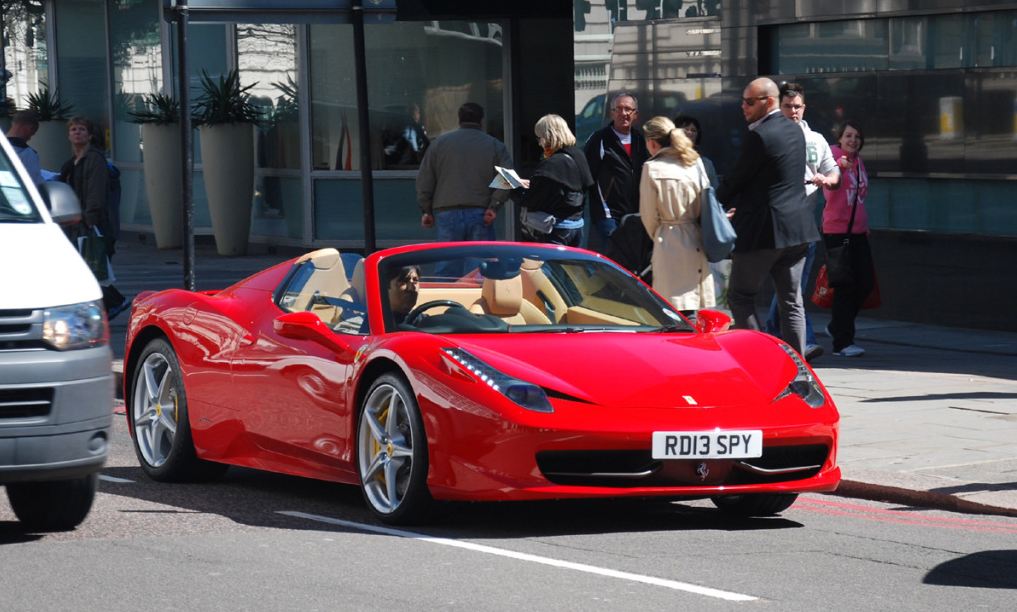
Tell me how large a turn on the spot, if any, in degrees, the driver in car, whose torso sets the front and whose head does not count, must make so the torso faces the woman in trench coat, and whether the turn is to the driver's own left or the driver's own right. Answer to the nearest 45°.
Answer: approximately 90° to the driver's own left

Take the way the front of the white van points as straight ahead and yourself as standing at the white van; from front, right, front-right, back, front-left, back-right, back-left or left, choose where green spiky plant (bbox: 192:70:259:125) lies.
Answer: back-left

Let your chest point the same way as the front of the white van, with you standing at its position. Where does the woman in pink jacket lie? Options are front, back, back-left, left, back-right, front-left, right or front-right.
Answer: left

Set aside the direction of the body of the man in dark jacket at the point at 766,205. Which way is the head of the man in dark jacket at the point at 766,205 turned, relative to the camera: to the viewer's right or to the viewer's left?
to the viewer's left

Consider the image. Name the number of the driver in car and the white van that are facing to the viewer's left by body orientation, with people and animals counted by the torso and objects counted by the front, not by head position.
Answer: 0

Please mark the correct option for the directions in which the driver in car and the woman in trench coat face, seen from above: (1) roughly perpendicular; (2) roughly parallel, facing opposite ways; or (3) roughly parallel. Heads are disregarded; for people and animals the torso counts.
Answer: roughly parallel, facing opposite ways

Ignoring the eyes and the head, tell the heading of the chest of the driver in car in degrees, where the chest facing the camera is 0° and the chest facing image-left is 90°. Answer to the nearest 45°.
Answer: approximately 315°

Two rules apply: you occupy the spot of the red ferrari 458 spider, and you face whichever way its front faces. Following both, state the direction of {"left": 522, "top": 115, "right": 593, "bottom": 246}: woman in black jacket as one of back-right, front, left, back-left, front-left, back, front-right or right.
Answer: back-left

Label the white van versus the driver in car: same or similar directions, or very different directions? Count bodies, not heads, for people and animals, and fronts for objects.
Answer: same or similar directions

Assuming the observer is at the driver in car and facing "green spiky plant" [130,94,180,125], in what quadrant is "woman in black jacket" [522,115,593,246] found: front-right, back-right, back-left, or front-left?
front-right

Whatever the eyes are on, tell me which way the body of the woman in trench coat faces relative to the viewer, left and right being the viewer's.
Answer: facing away from the viewer and to the left of the viewer

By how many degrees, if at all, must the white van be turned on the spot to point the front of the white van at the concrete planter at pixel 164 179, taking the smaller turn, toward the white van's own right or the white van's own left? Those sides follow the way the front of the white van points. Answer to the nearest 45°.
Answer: approximately 135° to the white van's own left

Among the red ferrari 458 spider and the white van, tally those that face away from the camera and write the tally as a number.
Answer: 0

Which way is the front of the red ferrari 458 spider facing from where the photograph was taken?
facing the viewer and to the right of the viewer

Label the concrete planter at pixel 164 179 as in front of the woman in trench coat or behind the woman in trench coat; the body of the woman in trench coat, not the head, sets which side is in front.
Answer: in front

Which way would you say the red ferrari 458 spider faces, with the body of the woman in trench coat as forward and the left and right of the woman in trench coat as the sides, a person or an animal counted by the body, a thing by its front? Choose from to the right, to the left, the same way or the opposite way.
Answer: the opposite way
